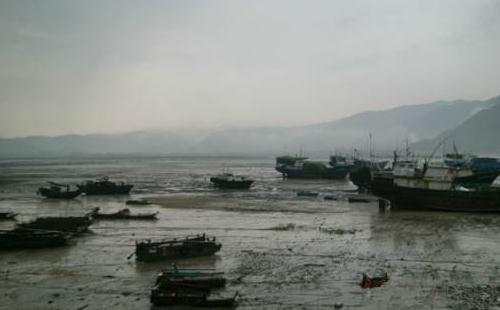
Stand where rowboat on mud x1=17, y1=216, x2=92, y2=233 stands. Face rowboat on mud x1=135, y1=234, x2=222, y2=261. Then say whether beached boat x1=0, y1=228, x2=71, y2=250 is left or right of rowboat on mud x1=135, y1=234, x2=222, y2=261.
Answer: right

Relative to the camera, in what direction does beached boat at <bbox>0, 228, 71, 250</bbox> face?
facing to the right of the viewer

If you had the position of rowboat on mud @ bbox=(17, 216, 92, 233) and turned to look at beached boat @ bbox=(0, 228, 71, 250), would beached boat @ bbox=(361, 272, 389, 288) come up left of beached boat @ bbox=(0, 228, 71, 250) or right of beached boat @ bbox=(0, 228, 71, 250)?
left

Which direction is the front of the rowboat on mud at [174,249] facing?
to the viewer's right

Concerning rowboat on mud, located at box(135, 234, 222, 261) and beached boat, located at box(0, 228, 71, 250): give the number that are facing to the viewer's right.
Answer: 2

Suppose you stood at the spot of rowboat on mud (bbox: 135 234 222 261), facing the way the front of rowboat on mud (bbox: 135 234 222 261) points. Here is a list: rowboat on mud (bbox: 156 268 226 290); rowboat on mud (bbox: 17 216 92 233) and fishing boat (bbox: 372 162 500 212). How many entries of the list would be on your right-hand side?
1
